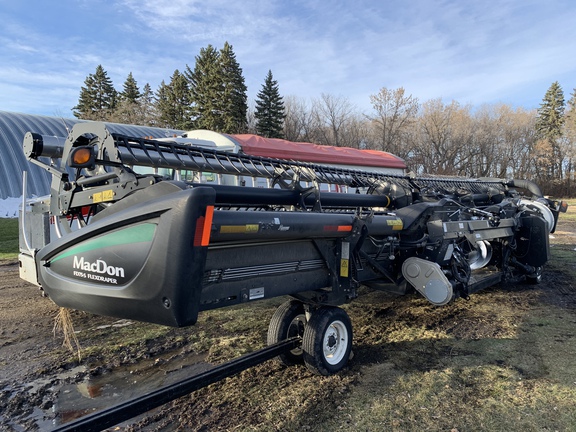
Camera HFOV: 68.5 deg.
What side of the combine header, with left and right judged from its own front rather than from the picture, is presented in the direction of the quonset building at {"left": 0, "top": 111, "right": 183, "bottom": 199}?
front

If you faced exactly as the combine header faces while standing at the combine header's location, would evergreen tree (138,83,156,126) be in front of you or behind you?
in front

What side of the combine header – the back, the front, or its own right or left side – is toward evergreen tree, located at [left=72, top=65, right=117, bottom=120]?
front

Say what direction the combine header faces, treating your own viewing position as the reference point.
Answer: facing away from the viewer and to the left of the viewer

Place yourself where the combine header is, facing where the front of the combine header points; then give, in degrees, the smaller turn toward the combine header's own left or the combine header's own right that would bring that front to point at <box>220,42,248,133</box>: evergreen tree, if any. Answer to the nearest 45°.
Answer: approximately 45° to the combine header's own right

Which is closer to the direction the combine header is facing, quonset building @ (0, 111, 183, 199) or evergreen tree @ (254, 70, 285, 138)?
the quonset building

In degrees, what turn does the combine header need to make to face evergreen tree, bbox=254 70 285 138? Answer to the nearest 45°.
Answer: approximately 45° to its right

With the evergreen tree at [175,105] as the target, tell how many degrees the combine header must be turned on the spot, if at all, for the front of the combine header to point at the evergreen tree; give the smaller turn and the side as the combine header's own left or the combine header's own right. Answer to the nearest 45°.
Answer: approximately 45° to the combine header's own right

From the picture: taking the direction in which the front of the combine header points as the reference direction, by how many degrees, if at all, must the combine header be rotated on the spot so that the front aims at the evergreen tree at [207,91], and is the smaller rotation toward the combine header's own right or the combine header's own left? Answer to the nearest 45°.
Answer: approximately 45° to the combine header's own right

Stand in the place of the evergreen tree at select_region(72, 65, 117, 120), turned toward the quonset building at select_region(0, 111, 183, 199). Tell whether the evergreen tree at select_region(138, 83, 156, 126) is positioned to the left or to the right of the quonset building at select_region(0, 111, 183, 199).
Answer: left

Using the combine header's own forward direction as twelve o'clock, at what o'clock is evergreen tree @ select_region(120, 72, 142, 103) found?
The evergreen tree is roughly at 1 o'clock from the combine header.
